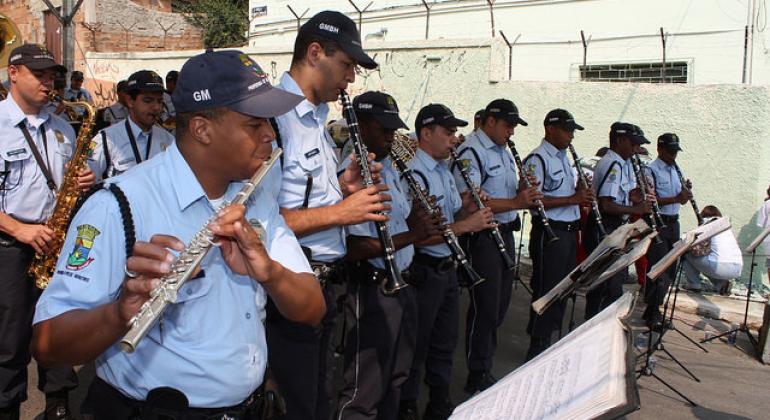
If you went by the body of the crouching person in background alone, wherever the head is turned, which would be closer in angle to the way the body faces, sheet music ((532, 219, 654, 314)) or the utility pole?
the utility pole

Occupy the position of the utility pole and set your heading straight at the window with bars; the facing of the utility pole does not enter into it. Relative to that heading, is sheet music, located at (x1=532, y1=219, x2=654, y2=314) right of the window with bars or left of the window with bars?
right

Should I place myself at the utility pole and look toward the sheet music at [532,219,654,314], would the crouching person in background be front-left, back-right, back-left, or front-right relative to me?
front-left

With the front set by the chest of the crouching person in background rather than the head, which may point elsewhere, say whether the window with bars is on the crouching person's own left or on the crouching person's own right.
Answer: on the crouching person's own right

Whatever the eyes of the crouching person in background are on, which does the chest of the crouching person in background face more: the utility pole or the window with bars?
the utility pole

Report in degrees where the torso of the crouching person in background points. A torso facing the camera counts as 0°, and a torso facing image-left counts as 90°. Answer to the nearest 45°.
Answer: approximately 90°

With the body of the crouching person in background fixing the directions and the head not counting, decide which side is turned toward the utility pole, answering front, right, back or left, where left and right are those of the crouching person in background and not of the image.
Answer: front

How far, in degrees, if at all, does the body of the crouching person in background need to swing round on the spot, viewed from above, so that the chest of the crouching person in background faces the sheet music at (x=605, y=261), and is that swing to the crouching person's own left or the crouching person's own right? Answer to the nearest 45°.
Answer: approximately 90° to the crouching person's own left
